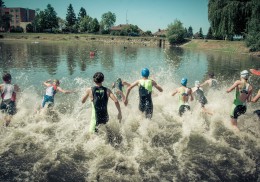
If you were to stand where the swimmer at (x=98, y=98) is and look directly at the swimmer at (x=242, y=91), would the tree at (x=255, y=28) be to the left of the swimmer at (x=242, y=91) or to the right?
left

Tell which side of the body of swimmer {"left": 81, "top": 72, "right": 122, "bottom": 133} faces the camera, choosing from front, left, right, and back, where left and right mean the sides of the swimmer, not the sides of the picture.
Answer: back

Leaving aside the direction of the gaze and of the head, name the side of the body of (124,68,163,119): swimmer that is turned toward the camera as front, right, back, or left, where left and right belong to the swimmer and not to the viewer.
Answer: back

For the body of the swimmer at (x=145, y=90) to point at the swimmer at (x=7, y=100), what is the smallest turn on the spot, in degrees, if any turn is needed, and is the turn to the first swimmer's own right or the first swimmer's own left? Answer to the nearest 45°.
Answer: approximately 90° to the first swimmer's own left

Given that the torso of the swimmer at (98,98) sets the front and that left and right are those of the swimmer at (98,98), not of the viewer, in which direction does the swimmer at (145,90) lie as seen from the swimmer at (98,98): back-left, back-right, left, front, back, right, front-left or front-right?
front-right

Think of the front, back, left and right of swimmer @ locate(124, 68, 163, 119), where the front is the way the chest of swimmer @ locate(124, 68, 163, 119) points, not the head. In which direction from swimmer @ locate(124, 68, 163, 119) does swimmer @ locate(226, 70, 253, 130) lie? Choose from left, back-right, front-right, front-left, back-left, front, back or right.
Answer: right

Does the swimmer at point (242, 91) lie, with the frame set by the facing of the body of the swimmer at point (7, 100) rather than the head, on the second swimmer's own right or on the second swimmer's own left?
on the second swimmer's own right

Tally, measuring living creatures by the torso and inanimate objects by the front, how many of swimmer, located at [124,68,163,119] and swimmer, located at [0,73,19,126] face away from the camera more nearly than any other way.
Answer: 2

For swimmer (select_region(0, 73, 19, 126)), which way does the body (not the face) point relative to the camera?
away from the camera

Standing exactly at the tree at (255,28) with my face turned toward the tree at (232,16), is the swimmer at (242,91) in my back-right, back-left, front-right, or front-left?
back-left

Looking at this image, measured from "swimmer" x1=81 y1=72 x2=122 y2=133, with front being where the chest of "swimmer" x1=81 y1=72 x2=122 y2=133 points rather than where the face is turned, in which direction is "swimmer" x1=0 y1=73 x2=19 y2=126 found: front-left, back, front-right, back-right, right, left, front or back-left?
front-left
